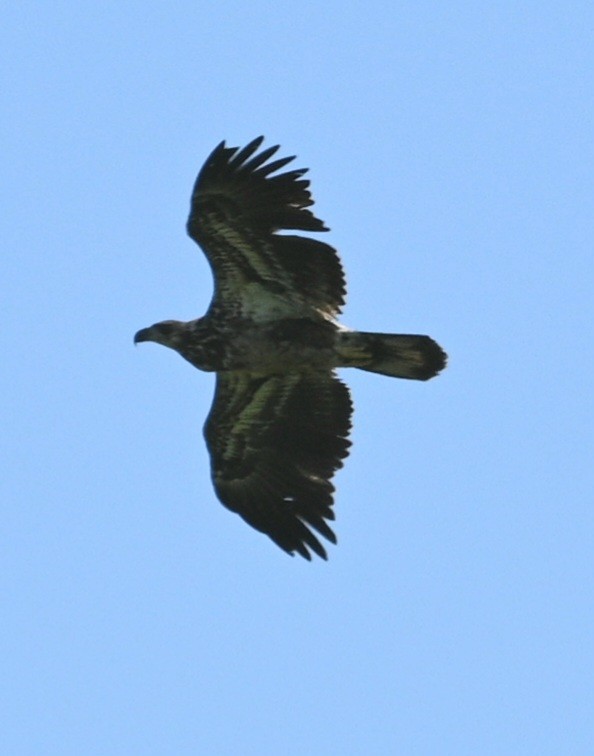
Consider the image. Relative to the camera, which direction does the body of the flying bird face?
to the viewer's left
